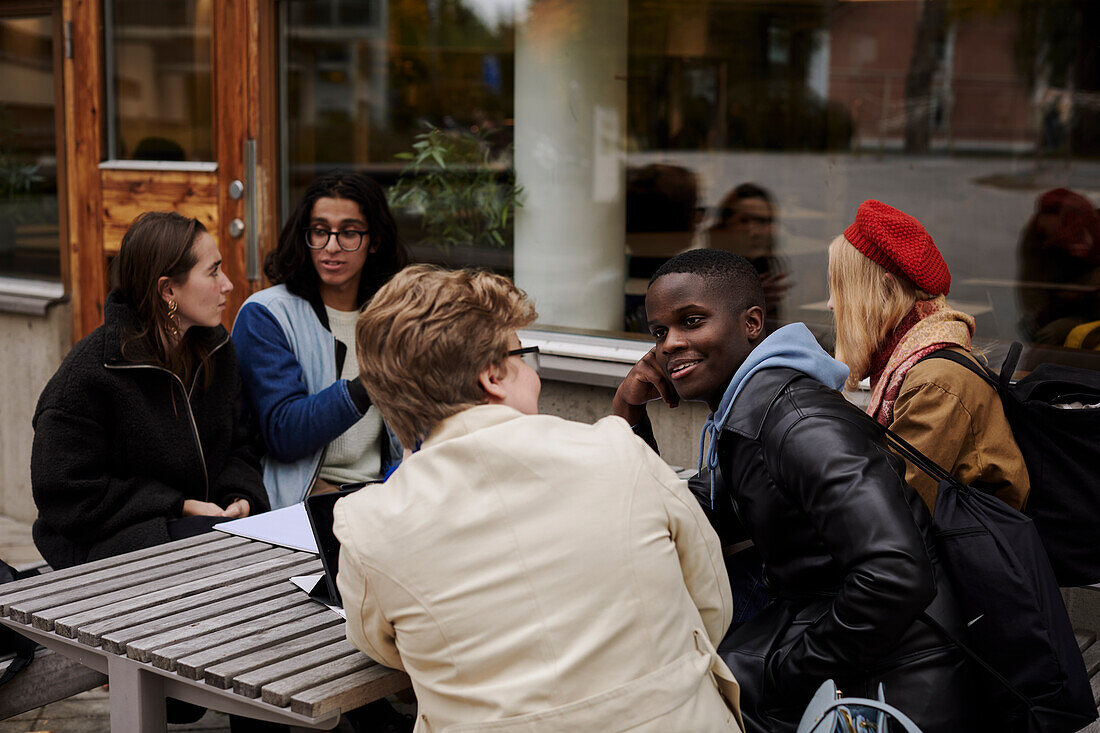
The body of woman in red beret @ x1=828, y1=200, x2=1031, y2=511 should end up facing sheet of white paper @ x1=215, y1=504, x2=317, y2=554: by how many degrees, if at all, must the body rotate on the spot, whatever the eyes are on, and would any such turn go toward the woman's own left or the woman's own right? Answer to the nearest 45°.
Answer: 0° — they already face it

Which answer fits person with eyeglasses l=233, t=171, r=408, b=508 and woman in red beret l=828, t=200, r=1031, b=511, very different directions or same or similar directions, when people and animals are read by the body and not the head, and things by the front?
very different directions

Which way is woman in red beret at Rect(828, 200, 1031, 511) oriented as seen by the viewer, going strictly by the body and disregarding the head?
to the viewer's left

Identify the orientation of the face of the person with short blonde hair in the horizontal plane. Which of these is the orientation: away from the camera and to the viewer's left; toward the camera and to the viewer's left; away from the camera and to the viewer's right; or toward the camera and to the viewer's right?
away from the camera and to the viewer's right

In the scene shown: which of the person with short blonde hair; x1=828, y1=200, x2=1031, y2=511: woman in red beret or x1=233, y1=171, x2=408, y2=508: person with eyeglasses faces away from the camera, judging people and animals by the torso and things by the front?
the person with short blonde hair

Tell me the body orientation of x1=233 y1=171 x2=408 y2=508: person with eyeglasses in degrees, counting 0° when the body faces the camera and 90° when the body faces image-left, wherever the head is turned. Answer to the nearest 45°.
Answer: approximately 315°

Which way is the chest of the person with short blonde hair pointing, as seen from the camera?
away from the camera

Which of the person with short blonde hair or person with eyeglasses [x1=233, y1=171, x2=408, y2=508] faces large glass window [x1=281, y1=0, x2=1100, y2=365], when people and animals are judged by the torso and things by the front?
the person with short blonde hair
